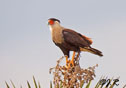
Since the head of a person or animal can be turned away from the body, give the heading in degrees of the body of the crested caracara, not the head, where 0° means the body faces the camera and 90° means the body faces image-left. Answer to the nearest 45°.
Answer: approximately 90°
